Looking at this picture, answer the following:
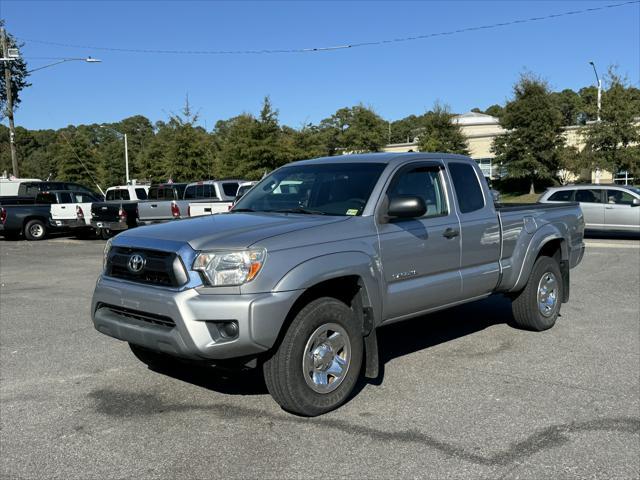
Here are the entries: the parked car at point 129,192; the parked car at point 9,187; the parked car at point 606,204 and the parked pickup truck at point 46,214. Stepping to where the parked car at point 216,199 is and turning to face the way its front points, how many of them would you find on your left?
3

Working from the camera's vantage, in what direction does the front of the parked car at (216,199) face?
facing away from the viewer and to the right of the viewer

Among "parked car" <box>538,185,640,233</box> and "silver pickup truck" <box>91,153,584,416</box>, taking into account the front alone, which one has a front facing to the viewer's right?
the parked car

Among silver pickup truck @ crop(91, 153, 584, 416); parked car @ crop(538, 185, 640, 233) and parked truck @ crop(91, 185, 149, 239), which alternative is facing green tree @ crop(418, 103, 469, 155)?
parked truck @ crop(91, 185, 149, 239)

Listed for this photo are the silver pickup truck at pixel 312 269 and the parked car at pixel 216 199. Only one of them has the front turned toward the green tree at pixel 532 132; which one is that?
the parked car

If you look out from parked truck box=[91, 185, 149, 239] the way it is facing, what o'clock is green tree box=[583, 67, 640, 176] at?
The green tree is roughly at 1 o'clock from the parked truck.

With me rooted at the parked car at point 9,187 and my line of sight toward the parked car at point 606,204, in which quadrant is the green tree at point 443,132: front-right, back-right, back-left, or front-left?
front-left

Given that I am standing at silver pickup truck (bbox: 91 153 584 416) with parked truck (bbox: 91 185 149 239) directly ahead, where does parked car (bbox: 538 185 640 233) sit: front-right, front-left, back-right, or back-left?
front-right

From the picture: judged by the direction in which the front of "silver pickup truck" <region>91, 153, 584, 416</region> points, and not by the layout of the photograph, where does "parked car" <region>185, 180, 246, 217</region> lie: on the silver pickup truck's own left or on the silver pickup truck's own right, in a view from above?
on the silver pickup truck's own right

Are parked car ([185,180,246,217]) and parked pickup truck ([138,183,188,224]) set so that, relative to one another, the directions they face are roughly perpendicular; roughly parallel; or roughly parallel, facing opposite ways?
roughly parallel

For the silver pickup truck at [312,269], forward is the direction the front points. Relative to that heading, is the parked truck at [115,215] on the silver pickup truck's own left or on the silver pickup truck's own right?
on the silver pickup truck's own right

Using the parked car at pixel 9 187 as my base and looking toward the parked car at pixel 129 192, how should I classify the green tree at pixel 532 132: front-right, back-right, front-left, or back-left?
front-left

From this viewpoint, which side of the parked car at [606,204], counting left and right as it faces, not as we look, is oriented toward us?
right

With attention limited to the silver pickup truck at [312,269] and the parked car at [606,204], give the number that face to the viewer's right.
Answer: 1

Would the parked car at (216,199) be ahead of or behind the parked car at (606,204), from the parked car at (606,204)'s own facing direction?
behind

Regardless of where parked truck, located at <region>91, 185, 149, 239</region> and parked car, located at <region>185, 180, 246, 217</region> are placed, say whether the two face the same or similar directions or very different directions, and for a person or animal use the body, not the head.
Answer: same or similar directions

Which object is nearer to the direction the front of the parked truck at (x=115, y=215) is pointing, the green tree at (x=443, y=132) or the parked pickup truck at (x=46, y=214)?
the green tree

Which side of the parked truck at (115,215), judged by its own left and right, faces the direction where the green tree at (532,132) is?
front
